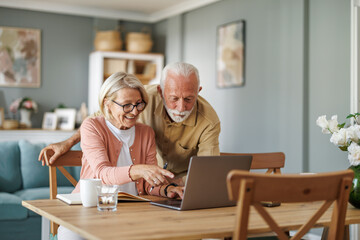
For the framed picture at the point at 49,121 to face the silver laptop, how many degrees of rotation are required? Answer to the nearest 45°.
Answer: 0° — it already faces it

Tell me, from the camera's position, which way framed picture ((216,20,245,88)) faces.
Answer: facing the viewer and to the left of the viewer

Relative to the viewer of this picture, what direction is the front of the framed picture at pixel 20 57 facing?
facing the viewer

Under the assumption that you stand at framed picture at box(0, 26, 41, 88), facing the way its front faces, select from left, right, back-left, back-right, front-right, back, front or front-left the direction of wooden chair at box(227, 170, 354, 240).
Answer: front

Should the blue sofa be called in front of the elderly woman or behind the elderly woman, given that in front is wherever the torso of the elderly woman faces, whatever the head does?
behind

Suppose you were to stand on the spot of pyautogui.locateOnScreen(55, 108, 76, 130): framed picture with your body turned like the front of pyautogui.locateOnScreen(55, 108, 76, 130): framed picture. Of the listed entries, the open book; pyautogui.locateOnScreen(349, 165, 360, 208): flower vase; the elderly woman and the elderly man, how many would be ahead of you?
4

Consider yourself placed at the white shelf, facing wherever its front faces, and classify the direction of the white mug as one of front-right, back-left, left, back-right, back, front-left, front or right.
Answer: front

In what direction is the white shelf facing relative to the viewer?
toward the camera

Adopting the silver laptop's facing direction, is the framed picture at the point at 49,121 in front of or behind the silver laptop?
in front

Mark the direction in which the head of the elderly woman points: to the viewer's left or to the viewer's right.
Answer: to the viewer's right

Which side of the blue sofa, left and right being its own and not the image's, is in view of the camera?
front
